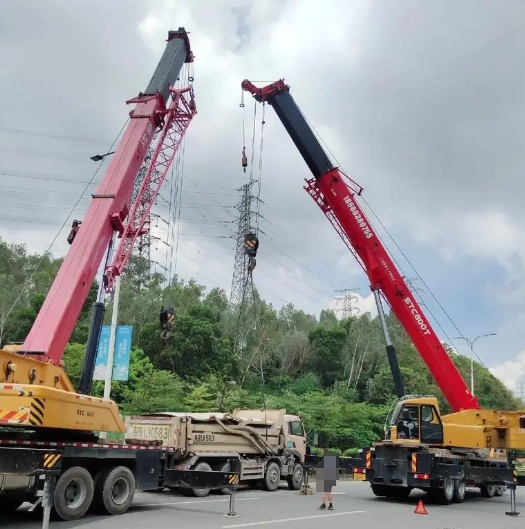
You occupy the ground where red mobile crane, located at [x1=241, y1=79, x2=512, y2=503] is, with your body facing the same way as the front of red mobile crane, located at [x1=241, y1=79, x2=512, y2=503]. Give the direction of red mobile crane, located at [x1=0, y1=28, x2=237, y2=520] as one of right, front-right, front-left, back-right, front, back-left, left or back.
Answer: back

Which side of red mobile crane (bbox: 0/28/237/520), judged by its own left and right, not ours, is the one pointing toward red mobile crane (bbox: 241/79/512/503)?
back

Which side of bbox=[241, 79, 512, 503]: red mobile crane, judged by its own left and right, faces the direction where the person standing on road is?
back

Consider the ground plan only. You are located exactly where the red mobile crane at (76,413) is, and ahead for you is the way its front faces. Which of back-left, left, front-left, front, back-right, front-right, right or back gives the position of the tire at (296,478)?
back

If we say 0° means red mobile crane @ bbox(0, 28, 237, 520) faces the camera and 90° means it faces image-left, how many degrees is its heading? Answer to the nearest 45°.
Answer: approximately 45°

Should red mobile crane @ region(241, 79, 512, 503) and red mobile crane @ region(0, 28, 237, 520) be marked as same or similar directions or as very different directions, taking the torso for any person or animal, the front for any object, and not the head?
very different directions

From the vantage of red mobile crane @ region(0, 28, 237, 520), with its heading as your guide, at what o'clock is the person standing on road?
The person standing on road is roughly at 7 o'clock from the red mobile crane.

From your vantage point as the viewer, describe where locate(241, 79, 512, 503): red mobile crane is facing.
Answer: facing away from the viewer and to the right of the viewer
